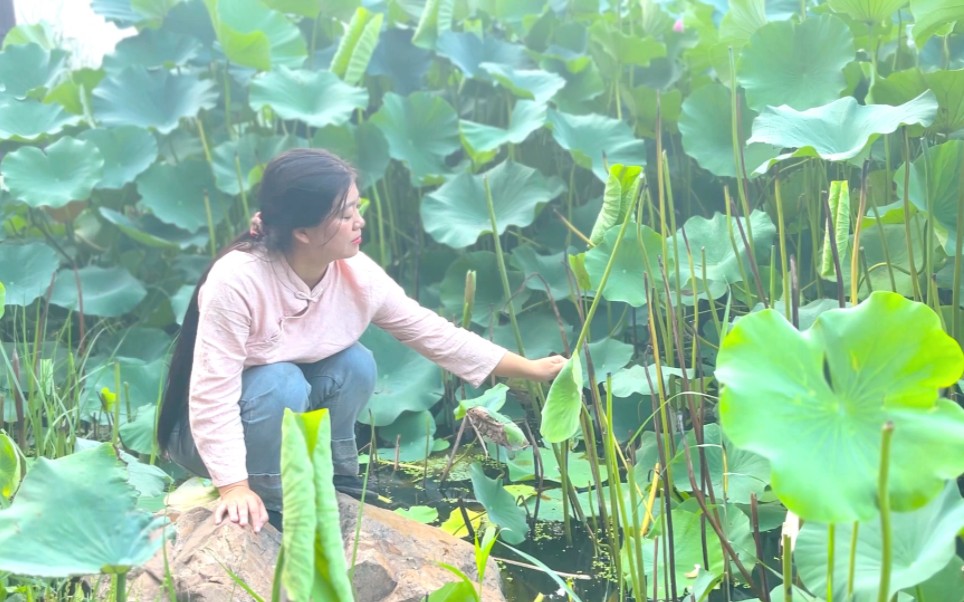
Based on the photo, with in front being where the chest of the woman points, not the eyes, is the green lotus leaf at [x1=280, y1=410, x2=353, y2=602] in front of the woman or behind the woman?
in front

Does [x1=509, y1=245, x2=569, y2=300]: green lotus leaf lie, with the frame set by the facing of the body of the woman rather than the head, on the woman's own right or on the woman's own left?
on the woman's own left

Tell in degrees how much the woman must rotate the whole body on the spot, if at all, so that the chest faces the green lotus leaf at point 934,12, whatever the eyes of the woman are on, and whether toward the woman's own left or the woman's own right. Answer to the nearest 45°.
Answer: approximately 45° to the woman's own left

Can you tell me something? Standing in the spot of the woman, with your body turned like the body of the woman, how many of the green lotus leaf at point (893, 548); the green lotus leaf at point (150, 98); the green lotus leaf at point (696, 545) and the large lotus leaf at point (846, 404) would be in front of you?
3

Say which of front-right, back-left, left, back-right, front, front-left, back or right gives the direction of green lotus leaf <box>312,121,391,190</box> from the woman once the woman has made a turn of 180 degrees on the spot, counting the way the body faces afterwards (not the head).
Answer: front-right

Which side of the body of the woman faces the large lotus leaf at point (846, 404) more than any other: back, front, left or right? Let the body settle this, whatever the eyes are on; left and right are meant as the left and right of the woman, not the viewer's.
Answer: front

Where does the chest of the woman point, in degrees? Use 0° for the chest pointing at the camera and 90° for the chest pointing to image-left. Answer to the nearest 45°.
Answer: approximately 315°

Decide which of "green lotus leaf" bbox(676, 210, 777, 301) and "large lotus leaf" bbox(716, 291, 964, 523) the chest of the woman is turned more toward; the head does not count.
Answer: the large lotus leaf

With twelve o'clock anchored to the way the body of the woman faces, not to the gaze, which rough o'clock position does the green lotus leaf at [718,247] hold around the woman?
The green lotus leaf is roughly at 10 o'clock from the woman.

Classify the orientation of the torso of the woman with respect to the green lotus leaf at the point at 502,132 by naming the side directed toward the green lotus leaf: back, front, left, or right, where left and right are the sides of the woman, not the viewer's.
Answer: left
